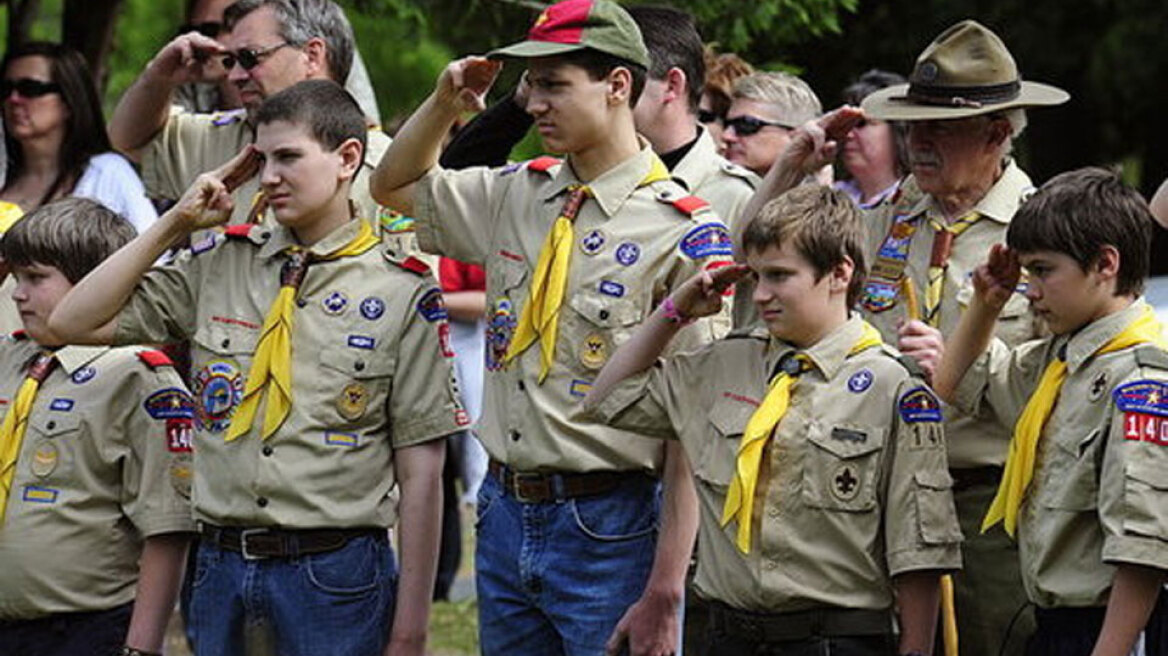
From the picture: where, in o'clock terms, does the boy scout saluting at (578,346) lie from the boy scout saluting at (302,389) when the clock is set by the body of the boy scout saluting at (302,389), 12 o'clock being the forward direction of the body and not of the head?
the boy scout saluting at (578,346) is roughly at 8 o'clock from the boy scout saluting at (302,389).

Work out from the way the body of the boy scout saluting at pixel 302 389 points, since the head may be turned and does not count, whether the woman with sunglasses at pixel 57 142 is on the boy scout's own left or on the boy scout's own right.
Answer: on the boy scout's own right

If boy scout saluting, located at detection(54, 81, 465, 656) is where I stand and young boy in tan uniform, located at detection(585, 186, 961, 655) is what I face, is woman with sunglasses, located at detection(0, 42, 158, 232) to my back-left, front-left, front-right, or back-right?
back-left

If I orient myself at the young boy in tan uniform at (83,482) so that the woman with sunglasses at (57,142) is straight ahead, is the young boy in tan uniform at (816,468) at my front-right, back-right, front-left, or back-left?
back-right

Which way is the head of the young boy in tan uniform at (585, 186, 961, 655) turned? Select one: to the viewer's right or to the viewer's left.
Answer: to the viewer's left

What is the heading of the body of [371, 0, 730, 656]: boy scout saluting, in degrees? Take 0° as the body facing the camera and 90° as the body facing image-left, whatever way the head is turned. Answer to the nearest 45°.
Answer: approximately 45°

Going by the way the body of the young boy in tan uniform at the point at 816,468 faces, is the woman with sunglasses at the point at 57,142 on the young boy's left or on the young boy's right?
on the young boy's right

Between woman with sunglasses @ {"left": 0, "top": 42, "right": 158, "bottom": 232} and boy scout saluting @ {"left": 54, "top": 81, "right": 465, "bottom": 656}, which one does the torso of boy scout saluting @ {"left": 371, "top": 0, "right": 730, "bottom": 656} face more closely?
the boy scout saluting

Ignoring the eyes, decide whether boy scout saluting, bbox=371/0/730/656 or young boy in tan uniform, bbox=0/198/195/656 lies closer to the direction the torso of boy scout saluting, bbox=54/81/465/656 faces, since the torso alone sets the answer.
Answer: the young boy in tan uniform
